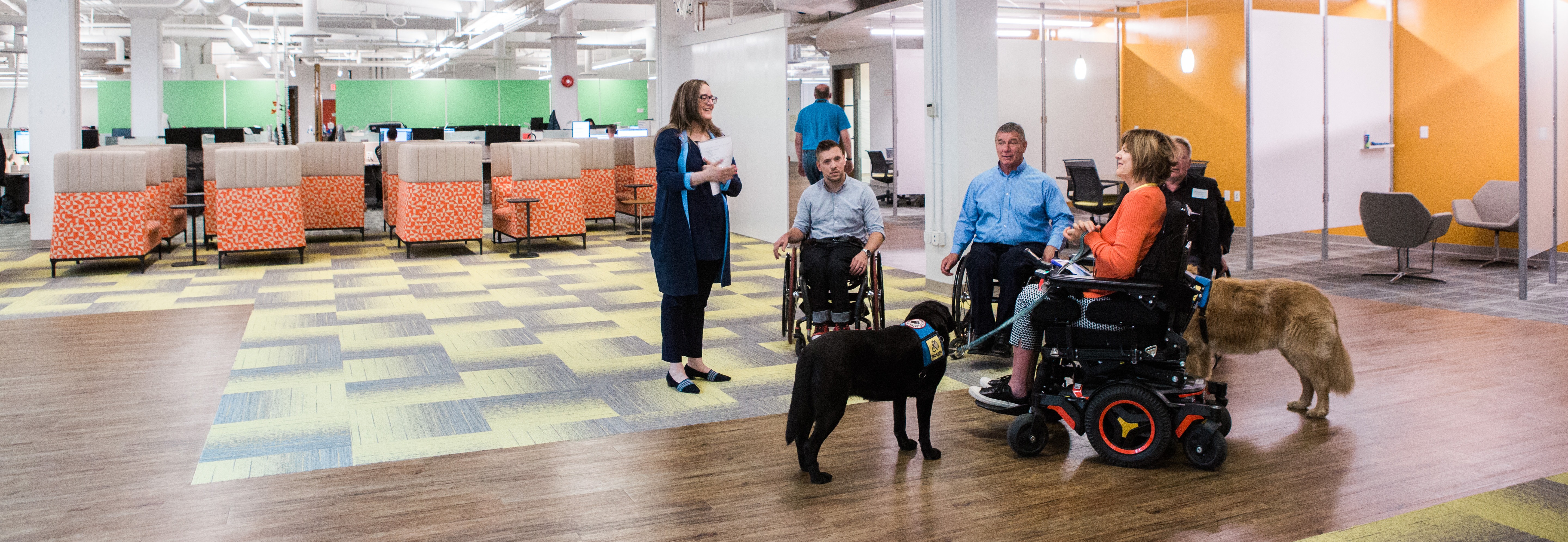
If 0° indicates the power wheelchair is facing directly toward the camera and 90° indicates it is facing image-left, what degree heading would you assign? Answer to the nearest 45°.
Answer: approximately 90°

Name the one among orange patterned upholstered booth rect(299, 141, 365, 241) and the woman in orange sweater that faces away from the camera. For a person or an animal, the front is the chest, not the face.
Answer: the orange patterned upholstered booth

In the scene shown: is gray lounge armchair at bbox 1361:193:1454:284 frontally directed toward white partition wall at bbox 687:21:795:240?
no

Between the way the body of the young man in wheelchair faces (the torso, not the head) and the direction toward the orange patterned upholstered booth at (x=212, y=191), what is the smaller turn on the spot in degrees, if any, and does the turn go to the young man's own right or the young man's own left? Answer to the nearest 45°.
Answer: approximately 135° to the young man's own right

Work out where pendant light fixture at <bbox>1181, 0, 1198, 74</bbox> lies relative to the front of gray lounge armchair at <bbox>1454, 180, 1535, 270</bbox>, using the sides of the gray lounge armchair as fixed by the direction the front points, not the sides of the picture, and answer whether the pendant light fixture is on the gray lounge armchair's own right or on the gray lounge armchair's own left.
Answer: on the gray lounge armchair's own right

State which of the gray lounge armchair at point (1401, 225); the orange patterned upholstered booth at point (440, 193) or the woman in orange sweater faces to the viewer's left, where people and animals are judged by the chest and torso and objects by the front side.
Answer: the woman in orange sweater

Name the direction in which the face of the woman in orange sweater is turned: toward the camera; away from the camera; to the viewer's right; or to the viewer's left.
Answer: to the viewer's left

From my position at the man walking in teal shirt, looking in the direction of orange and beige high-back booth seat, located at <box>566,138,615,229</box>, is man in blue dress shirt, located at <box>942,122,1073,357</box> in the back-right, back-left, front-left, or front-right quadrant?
back-left

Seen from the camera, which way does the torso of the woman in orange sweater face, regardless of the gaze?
to the viewer's left

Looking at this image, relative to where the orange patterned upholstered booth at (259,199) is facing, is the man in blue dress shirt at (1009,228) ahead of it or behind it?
behind
